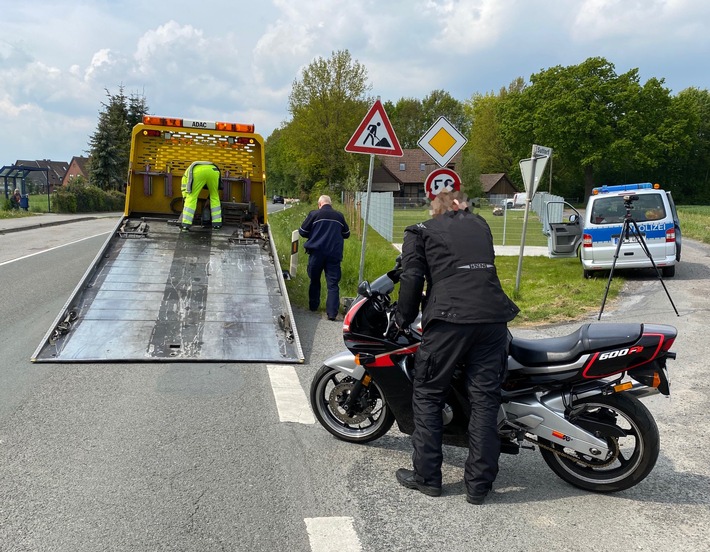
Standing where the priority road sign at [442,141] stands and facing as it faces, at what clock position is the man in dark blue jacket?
The man in dark blue jacket is roughly at 2 o'clock from the priority road sign.

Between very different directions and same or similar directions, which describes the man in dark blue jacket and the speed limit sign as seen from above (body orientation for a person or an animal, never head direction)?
very different directions

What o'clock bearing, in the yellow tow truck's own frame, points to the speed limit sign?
The speed limit sign is roughly at 4 o'clock from the yellow tow truck.

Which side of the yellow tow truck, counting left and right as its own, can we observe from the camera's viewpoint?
back

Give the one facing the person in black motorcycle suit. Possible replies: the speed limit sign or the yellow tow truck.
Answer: the speed limit sign

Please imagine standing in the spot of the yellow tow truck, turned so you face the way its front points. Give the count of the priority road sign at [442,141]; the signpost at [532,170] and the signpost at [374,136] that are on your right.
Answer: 3

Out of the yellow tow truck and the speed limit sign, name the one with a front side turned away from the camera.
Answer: the yellow tow truck
